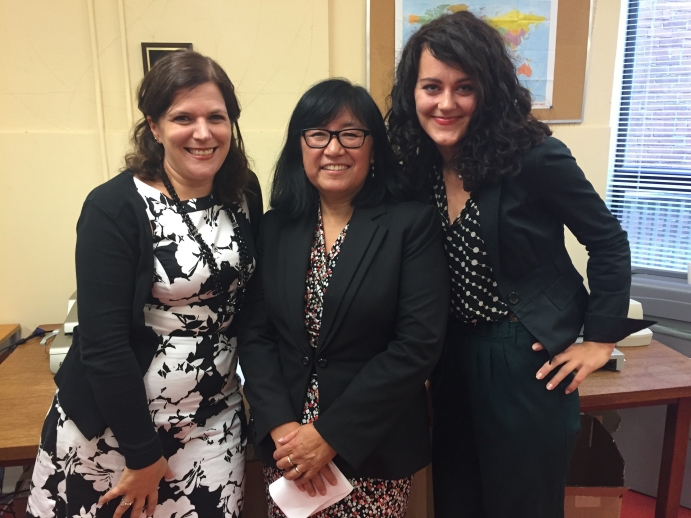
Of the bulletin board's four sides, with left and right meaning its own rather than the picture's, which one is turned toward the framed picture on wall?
right

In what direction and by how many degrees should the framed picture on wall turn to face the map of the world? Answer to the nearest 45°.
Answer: approximately 90° to its left

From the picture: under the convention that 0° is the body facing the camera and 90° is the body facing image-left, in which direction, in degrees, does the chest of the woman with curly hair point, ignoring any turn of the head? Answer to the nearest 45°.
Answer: approximately 45°

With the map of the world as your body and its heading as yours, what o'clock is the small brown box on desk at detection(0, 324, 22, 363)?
The small brown box on desk is roughly at 2 o'clock from the map of the world.

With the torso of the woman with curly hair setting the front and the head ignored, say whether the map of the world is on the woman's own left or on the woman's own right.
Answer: on the woman's own right

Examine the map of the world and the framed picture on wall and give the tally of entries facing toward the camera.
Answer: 2

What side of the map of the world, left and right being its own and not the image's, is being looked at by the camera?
front

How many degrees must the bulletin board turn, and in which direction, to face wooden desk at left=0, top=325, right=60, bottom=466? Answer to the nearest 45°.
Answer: approximately 45° to its right

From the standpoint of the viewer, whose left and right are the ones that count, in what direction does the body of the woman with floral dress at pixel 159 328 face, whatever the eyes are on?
facing the viewer and to the right of the viewer

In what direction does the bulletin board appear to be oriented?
toward the camera
